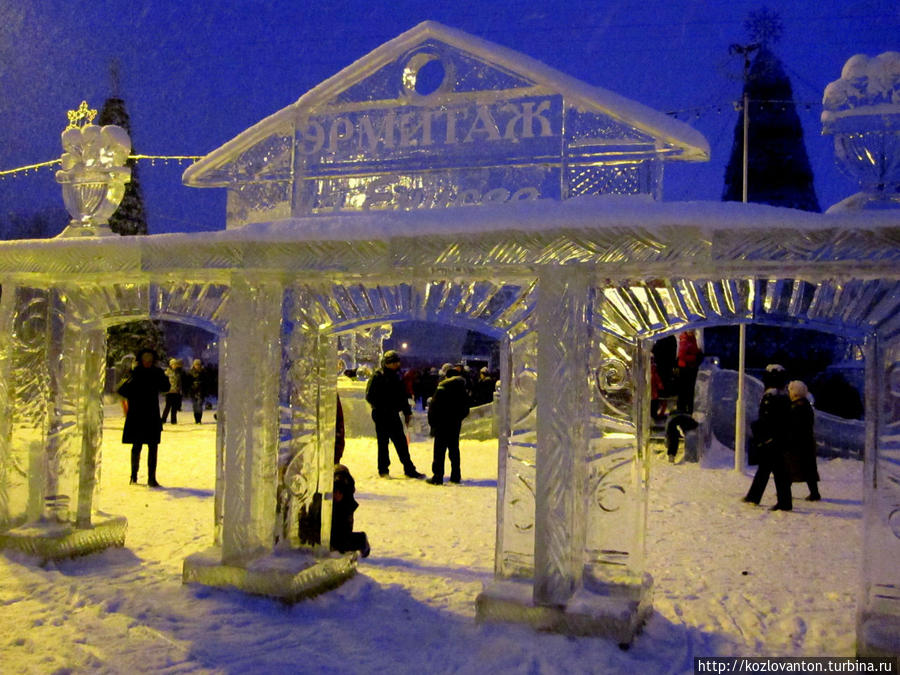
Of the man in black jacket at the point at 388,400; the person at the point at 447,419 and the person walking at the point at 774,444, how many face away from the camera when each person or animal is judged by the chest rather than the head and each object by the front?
1

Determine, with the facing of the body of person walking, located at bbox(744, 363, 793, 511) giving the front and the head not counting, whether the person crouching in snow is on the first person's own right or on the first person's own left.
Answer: on the first person's own left

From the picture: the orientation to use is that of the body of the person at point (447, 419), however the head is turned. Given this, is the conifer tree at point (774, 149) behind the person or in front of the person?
in front

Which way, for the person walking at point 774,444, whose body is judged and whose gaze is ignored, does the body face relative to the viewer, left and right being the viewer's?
facing to the left of the viewer

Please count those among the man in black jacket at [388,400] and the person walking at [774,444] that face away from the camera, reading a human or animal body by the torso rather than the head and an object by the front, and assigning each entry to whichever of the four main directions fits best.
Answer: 0

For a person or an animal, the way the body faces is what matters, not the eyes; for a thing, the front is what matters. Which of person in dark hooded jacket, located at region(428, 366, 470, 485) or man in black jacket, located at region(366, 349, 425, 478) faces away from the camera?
the person in dark hooded jacket

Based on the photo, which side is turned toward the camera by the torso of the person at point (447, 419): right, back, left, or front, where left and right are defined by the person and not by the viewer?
back

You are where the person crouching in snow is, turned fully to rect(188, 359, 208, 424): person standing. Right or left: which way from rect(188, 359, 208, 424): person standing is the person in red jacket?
right
